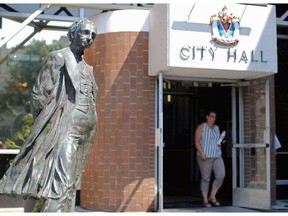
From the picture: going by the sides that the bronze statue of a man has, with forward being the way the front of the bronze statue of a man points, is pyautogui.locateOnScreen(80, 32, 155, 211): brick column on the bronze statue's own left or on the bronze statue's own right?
on the bronze statue's own left

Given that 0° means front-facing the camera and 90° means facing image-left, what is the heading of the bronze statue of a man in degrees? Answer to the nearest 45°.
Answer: approximately 315°

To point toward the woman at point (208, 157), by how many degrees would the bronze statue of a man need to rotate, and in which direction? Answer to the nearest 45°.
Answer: approximately 90° to its left

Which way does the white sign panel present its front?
toward the camera

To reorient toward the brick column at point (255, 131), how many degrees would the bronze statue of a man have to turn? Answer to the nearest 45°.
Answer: approximately 90° to its left

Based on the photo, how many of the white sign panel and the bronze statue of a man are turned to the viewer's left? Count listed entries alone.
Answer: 0

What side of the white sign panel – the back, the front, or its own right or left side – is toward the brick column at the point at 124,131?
right

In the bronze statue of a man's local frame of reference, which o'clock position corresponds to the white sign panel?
The white sign panel is roughly at 9 o'clock from the bronze statue of a man.

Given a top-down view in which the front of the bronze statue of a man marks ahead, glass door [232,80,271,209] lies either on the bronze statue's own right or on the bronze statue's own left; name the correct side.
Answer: on the bronze statue's own left
